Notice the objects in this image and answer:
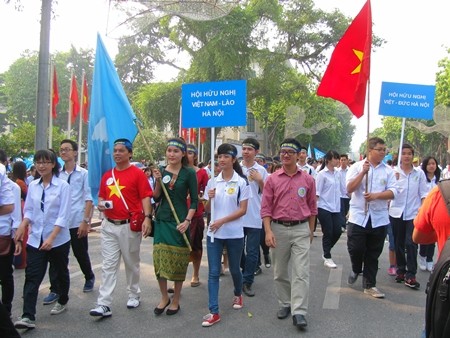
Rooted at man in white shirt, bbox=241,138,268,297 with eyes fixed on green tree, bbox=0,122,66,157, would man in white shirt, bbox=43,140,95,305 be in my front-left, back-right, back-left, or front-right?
front-left

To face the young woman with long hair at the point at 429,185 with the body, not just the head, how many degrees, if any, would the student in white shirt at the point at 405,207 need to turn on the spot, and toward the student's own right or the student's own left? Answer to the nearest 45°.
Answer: approximately 180°

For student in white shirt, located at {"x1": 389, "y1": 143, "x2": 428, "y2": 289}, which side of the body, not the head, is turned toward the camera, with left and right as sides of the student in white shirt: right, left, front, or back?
front

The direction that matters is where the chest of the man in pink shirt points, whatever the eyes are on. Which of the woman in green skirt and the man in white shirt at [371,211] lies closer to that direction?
the woman in green skirt

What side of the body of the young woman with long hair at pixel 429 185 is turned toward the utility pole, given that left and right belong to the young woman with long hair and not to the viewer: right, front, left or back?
right

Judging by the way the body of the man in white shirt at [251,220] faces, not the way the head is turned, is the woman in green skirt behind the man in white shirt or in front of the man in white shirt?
in front

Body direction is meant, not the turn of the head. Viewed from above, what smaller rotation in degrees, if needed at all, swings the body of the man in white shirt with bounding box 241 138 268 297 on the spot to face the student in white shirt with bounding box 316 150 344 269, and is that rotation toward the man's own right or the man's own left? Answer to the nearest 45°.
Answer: approximately 135° to the man's own left

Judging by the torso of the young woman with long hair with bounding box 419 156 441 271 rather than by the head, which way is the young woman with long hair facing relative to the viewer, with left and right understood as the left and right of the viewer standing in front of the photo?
facing the viewer

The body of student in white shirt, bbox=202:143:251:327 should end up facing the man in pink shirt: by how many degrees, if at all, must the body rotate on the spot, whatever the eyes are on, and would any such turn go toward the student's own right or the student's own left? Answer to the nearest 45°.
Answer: approximately 135° to the student's own left

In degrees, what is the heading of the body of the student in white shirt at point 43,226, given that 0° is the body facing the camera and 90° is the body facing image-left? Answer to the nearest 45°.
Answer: approximately 45°

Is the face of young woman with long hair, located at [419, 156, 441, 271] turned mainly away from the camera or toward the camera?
toward the camera

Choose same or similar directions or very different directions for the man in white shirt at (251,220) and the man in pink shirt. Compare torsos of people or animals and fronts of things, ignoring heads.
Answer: same or similar directions

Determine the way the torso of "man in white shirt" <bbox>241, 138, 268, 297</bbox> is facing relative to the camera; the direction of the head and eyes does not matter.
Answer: toward the camera

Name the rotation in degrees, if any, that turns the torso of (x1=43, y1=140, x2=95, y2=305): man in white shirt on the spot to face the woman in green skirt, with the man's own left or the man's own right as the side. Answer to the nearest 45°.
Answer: approximately 90° to the man's own left

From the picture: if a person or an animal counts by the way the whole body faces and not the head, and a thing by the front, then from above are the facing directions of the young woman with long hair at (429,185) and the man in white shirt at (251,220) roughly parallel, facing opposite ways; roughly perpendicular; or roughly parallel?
roughly parallel

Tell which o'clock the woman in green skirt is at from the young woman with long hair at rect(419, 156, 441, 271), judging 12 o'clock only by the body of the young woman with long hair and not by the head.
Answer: The woman in green skirt is roughly at 1 o'clock from the young woman with long hair.
